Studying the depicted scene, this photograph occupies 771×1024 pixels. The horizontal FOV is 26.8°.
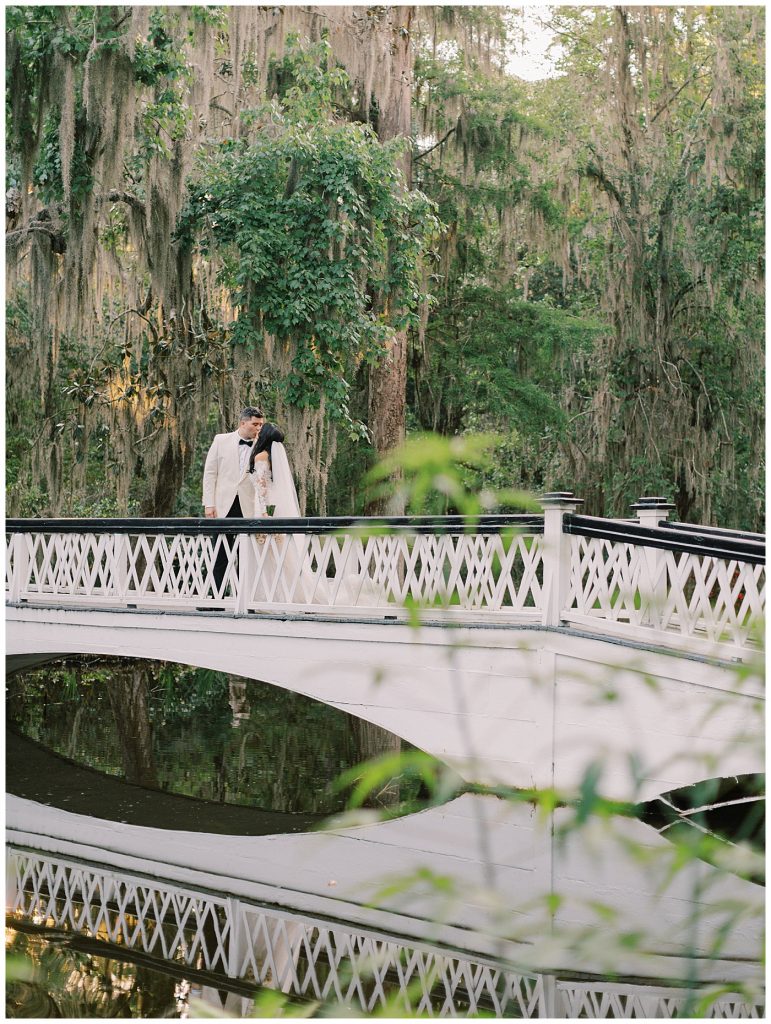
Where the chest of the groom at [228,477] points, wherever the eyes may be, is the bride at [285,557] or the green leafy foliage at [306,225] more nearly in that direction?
the bride

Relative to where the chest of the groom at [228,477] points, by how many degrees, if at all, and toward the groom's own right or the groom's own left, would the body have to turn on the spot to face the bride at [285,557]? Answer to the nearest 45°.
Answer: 0° — they already face them

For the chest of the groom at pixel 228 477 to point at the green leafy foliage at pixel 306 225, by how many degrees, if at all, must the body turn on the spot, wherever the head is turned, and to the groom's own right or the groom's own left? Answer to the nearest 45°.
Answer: approximately 135° to the groom's own left

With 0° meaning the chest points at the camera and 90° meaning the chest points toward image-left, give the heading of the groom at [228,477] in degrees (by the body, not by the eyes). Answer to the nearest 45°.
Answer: approximately 315°
